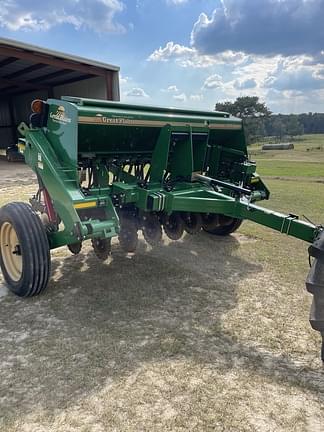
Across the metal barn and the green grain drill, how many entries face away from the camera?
0

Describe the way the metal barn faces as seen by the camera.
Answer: facing the viewer and to the right of the viewer

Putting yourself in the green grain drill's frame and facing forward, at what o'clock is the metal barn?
The metal barn is roughly at 7 o'clock from the green grain drill.

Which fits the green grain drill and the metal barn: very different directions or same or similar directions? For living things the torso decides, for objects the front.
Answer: same or similar directions

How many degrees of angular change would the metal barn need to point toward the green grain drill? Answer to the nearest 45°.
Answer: approximately 45° to its right
